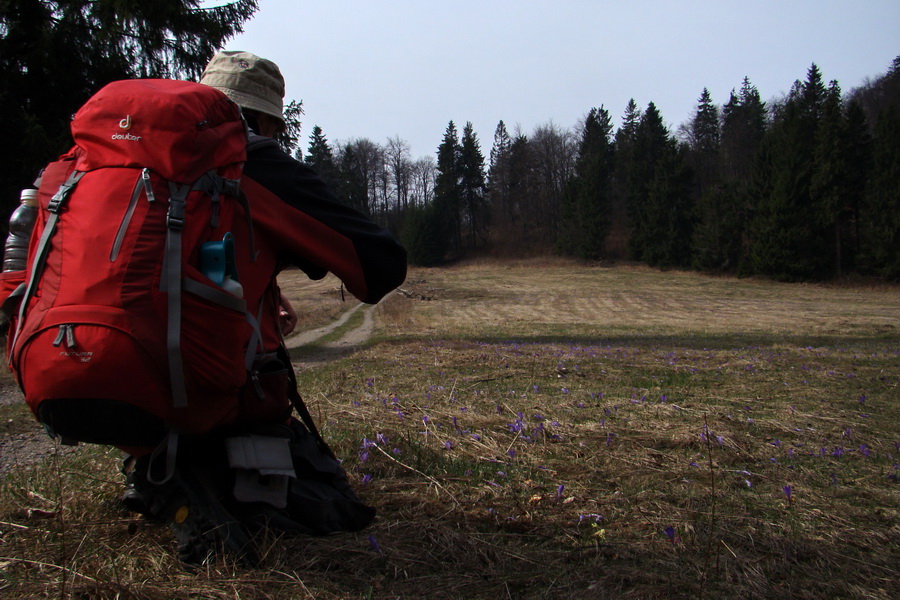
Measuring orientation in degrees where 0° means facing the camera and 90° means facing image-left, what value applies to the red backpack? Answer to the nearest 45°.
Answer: approximately 45°

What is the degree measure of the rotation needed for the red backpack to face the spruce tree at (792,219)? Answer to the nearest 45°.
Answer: approximately 180°

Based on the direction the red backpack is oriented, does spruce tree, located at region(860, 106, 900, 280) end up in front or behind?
behind

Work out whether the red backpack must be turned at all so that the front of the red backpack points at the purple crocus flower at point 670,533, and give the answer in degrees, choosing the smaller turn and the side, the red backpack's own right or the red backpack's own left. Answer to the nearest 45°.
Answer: approximately 135° to the red backpack's own left

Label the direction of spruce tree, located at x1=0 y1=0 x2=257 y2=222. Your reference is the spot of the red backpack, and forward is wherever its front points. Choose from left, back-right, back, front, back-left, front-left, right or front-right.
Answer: back-right

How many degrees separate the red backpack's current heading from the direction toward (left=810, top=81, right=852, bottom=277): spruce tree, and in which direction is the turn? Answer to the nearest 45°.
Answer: approximately 180°
